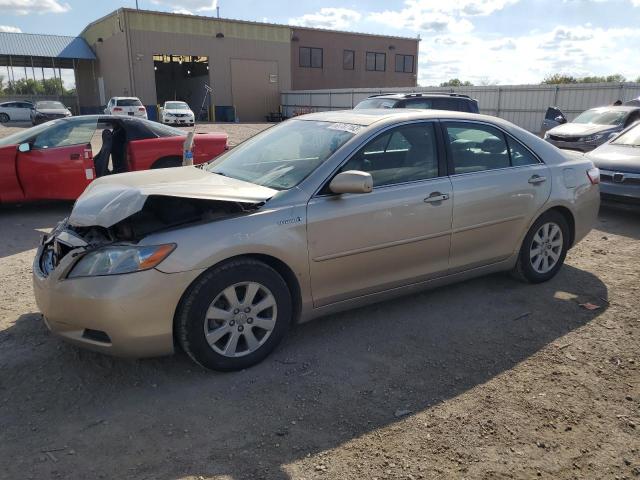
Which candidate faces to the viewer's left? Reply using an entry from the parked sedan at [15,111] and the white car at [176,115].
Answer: the parked sedan

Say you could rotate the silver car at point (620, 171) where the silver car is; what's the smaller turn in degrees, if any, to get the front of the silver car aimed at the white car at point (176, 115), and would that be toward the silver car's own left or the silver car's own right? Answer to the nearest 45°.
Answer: approximately 90° to the silver car's own right

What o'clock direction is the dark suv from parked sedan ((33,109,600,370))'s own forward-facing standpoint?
The dark suv is roughly at 5 o'clock from the parked sedan.

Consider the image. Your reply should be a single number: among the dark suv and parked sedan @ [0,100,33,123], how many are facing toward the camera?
0

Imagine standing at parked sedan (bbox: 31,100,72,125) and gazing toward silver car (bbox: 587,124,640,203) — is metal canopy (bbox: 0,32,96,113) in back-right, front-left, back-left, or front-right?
back-left

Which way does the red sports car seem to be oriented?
to the viewer's left

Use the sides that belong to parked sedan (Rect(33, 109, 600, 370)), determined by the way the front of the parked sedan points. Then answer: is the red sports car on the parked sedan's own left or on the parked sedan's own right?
on the parked sedan's own right

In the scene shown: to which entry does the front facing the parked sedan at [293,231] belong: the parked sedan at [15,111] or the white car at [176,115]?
the white car

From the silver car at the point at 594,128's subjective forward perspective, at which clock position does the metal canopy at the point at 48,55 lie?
The metal canopy is roughly at 2 o'clock from the silver car.

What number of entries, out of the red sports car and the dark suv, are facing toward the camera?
0
